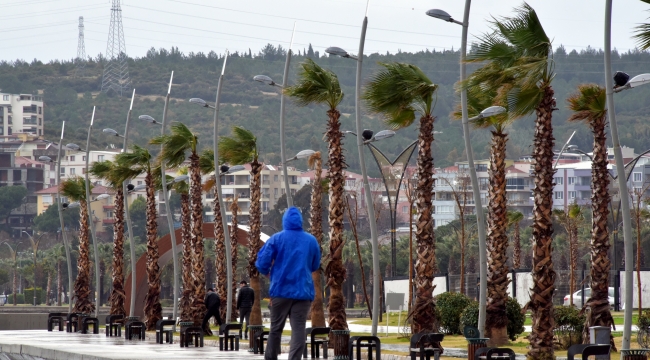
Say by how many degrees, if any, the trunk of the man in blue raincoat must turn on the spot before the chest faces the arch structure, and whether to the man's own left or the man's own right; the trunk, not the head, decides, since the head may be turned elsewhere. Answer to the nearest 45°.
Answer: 0° — they already face it

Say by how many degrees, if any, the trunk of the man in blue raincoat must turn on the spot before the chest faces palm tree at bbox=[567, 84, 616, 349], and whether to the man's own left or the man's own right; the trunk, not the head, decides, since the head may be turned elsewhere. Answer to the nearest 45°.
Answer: approximately 45° to the man's own right

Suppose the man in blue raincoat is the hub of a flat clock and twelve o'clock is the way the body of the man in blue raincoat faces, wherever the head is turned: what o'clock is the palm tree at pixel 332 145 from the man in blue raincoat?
The palm tree is roughly at 12 o'clock from the man in blue raincoat.

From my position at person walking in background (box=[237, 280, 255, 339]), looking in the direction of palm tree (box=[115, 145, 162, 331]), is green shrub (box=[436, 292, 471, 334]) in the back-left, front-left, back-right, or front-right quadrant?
back-right

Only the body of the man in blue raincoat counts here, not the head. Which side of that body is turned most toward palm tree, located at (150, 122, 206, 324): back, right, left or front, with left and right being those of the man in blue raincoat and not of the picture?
front

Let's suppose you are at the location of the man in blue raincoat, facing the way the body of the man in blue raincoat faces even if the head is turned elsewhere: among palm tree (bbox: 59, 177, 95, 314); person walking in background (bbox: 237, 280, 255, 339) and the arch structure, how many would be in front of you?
3

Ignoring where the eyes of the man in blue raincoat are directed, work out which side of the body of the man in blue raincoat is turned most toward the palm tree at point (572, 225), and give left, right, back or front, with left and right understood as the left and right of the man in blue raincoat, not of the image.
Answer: front

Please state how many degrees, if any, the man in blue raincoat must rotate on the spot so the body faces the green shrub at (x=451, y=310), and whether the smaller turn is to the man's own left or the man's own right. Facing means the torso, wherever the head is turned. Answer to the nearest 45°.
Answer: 0° — they already face it

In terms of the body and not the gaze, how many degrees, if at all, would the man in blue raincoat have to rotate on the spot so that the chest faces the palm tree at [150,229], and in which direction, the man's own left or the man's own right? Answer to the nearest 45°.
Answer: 0° — they already face it

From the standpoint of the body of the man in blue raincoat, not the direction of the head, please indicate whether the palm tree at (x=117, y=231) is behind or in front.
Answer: in front

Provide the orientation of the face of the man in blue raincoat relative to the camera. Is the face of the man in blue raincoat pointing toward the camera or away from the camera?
away from the camera

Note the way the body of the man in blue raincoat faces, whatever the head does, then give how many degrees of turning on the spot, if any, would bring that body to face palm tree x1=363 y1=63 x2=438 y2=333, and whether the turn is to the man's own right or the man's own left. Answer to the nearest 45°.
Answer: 0° — they already face it

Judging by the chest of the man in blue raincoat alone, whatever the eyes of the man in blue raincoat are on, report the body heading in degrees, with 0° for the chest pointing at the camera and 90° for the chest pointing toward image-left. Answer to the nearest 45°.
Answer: approximately 180°

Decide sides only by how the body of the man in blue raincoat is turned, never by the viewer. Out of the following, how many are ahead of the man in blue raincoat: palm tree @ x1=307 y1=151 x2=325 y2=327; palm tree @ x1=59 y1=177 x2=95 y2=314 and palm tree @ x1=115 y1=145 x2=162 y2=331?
3
